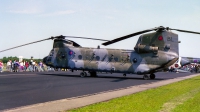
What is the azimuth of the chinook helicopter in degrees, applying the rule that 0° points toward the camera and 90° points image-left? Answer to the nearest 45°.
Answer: approximately 90°
